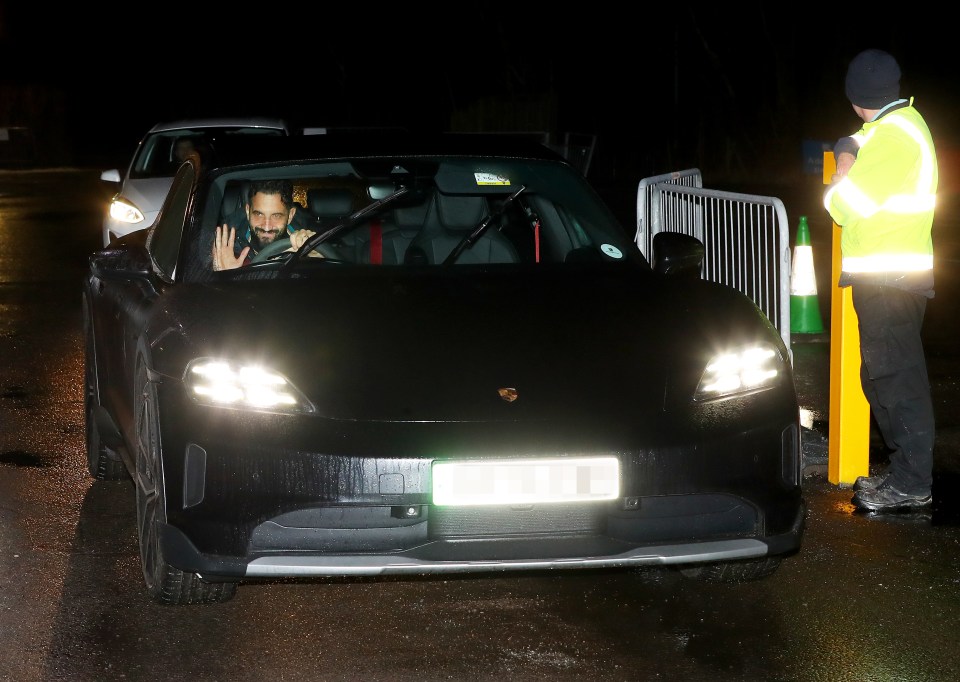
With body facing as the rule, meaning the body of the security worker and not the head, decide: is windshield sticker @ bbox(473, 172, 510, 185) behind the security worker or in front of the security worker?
in front

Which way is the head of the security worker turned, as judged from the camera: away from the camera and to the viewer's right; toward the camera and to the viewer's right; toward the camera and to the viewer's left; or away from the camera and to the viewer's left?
away from the camera and to the viewer's left

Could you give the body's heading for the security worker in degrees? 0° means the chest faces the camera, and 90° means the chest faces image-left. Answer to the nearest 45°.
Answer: approximately 90°

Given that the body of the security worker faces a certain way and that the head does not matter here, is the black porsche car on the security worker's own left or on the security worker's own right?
on the security worker's own left
